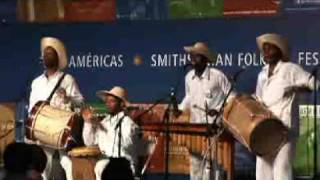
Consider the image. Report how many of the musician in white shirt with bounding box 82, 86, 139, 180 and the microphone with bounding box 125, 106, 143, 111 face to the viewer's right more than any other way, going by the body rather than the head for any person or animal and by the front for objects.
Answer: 0

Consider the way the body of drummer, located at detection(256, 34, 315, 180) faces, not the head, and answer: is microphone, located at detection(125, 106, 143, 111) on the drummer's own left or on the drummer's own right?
on the drummer's own right

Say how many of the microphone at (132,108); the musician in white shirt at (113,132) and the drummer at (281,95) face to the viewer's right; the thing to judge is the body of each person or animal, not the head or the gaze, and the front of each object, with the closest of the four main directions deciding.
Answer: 0

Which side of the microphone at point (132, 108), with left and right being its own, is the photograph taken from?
left

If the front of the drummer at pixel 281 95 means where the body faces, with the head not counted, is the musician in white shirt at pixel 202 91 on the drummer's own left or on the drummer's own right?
on the drummer's own right

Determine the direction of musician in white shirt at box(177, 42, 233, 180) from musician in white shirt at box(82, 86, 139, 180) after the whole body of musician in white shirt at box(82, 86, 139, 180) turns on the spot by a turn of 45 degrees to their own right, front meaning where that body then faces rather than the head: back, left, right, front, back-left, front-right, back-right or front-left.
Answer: back

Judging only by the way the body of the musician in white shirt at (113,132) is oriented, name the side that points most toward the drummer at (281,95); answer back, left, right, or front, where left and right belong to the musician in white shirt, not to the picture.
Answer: left

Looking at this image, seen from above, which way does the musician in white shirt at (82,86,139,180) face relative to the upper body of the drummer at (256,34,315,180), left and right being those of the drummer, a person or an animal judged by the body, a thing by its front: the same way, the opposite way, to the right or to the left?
the same way

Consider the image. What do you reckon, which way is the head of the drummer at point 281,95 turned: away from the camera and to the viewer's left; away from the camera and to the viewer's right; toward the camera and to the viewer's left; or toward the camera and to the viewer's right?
toward the camera and to the viewer's left

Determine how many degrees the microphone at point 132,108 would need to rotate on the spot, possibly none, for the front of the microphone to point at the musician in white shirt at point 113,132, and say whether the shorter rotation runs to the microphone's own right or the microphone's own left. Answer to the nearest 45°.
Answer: approximately 45° to the microphone's own left

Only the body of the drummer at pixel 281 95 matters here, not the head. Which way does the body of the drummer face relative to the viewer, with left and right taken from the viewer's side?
facing the viewer and to the left of the viewer

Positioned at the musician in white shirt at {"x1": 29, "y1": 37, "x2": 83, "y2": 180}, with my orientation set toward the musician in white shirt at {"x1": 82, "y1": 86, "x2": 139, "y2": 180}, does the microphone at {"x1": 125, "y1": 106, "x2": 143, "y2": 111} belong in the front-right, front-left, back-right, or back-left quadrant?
front-left

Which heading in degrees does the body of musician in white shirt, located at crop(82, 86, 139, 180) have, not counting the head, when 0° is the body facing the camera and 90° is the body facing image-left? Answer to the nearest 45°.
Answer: approximately 45°

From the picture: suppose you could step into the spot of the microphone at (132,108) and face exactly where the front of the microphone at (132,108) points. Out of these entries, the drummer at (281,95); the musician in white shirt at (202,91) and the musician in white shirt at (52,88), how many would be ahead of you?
1
